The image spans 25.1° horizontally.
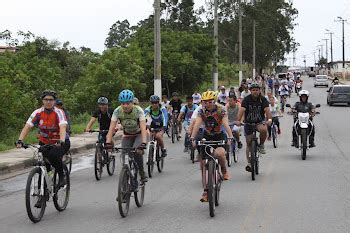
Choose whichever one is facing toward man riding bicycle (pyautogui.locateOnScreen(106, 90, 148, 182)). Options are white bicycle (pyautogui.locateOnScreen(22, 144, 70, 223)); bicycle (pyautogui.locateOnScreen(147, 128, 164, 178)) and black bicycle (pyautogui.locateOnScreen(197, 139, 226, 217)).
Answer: the bicycle

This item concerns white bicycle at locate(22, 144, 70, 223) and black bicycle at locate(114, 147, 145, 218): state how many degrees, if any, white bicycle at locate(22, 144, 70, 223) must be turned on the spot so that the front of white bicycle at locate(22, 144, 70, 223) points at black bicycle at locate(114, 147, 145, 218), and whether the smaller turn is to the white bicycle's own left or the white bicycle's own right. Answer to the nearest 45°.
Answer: approximately 135° to the white bicycle's own left

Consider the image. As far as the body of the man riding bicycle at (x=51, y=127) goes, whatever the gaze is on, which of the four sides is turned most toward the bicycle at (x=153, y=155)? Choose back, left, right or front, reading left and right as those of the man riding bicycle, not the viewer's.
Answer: back

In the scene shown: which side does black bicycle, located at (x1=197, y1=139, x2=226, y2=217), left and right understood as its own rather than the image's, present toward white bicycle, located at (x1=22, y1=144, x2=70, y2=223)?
right
